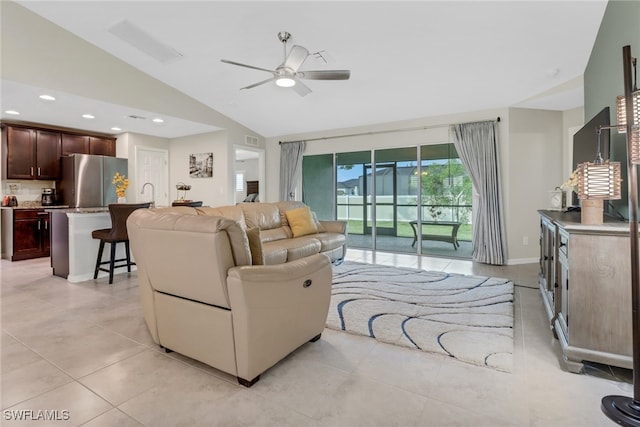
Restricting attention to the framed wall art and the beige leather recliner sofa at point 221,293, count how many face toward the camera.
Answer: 1

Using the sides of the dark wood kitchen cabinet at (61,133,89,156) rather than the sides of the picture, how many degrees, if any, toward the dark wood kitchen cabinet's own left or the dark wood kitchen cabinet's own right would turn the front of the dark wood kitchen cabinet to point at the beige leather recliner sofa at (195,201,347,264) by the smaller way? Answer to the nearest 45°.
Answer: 0° — it already faces it

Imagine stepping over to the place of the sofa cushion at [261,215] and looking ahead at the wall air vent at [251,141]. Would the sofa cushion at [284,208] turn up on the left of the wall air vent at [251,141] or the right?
right

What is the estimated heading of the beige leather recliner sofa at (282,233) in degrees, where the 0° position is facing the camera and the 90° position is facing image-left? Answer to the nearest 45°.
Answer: approximately 315°

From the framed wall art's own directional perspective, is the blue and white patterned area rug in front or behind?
in front

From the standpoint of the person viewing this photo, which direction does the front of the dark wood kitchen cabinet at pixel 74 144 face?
facing the viewer and to the right of the viewer

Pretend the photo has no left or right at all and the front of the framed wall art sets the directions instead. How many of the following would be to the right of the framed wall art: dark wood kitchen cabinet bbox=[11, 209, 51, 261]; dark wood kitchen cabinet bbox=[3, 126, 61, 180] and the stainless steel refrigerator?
3

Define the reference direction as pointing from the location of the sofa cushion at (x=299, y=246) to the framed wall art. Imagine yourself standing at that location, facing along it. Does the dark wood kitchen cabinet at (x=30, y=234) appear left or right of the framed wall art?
left

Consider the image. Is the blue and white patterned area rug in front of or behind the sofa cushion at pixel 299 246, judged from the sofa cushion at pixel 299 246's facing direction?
in front

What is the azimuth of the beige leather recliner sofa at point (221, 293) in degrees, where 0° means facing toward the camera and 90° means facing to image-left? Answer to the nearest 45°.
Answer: approximately 225°

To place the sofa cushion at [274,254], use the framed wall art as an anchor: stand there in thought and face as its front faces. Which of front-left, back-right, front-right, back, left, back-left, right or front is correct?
front

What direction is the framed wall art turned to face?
toward the camera
